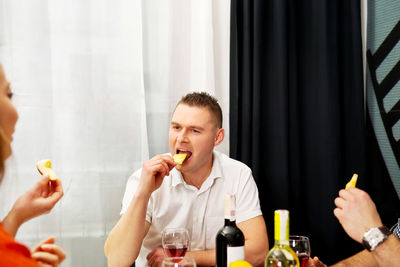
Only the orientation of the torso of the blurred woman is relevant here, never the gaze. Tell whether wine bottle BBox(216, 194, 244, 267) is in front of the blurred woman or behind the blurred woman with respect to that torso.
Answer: in front

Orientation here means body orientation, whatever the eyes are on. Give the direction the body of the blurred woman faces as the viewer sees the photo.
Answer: to the viewer's right

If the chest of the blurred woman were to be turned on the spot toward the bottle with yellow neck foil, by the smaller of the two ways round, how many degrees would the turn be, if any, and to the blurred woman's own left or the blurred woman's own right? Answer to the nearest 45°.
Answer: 0° — they already face it

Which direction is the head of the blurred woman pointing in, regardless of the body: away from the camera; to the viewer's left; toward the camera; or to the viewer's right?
to the viewer's right

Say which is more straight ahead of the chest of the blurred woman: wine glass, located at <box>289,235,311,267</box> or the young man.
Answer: the wine glass

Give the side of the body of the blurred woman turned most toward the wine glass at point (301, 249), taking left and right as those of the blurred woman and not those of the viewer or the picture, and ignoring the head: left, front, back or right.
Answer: front
